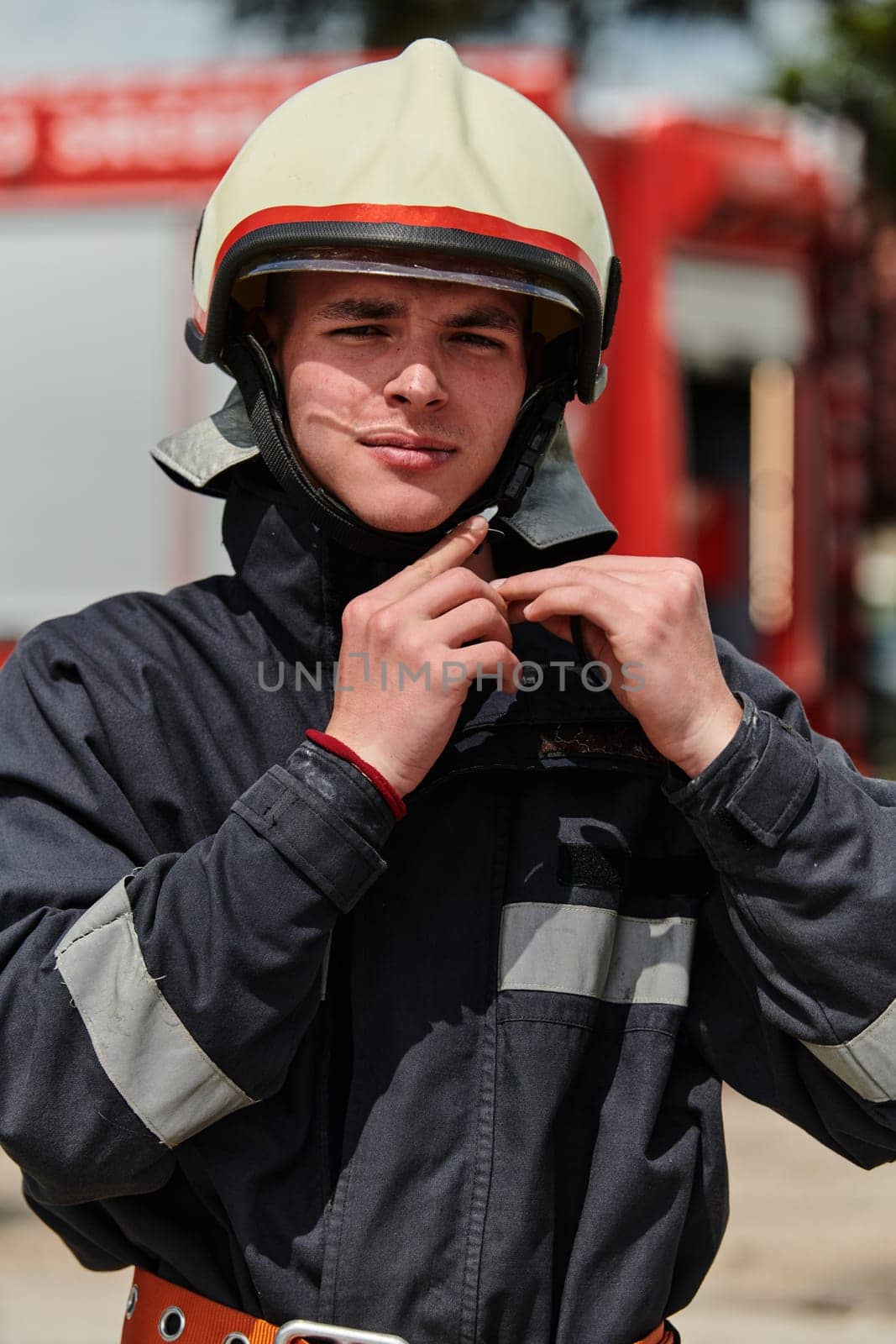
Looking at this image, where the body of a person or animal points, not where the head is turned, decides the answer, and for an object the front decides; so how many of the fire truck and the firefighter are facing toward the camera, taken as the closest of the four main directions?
1

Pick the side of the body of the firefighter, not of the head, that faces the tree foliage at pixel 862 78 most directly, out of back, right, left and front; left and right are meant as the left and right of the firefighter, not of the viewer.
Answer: back

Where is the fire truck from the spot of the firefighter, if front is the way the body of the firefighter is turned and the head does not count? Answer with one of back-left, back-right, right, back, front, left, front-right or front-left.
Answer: back

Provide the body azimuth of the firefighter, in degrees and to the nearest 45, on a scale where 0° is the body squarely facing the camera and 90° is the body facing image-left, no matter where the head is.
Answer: approximately 0°
